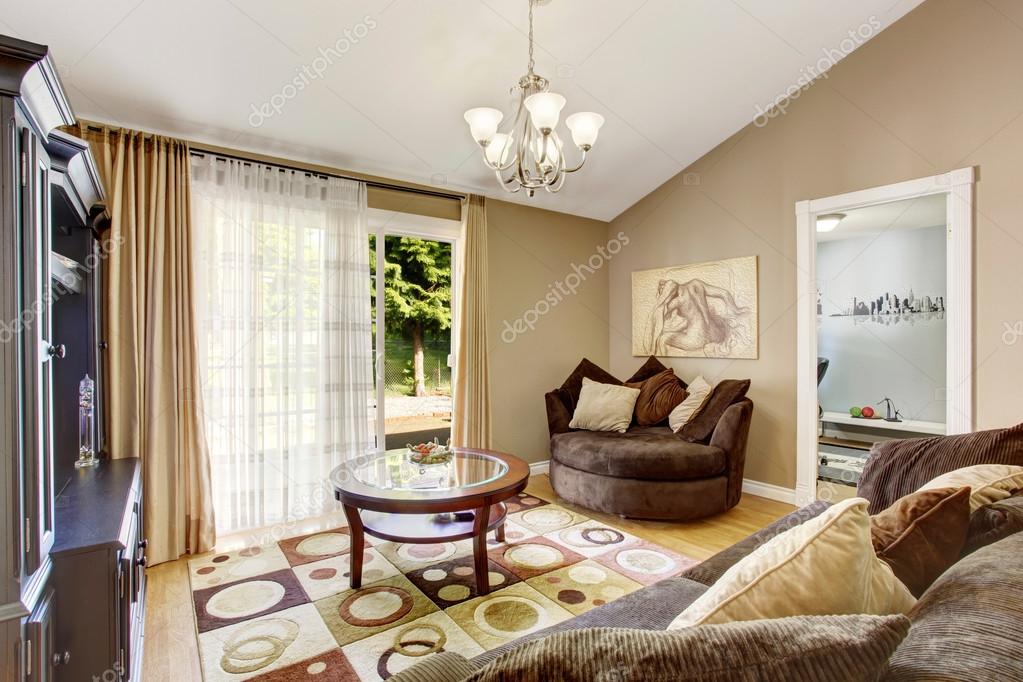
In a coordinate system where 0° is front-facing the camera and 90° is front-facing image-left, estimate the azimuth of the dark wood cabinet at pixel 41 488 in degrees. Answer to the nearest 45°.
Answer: approximately 270°

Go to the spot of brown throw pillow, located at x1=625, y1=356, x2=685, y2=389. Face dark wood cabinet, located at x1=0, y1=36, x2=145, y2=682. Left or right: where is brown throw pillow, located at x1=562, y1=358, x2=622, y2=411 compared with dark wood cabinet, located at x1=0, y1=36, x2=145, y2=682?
right

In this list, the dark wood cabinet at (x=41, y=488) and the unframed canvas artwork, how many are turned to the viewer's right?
1

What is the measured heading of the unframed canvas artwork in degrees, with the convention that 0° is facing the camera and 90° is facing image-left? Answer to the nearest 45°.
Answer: approximately 45°

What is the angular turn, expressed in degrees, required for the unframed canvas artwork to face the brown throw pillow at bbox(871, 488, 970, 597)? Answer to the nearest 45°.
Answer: approximately 45° to its left

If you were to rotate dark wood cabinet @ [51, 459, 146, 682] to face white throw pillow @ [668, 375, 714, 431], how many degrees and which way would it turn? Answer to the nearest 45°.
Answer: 0° — it already faces it

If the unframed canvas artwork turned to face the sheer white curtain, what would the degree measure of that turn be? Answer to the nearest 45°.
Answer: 0° — it already faces it
